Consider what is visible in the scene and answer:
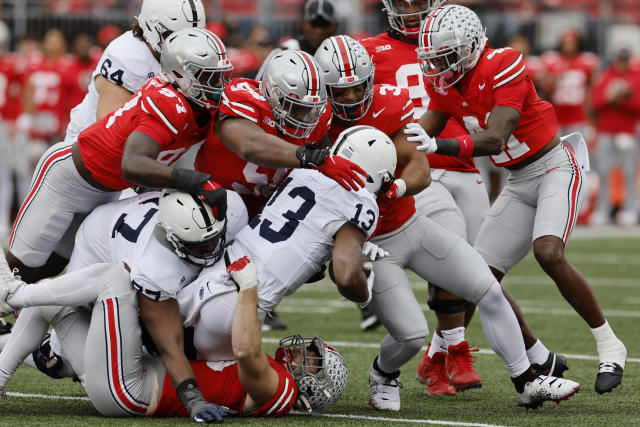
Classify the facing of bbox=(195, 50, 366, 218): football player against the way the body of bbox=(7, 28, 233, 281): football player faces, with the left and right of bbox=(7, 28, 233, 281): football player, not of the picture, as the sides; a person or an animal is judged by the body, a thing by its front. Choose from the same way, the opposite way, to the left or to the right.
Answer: the same way

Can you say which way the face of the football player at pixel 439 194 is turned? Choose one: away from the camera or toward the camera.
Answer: toward the camera

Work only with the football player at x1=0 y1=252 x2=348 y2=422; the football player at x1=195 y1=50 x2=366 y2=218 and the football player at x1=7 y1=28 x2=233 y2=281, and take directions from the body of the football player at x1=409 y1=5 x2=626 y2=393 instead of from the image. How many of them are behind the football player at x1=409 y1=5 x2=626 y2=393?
0

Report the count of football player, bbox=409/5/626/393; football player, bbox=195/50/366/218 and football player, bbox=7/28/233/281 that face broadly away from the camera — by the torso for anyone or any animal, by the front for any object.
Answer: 0

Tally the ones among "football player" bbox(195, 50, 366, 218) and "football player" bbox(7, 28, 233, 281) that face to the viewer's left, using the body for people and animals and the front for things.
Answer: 0

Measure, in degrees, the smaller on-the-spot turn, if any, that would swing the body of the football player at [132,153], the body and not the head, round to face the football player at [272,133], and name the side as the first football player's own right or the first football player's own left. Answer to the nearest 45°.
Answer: approximately 45° to the first football player's own left

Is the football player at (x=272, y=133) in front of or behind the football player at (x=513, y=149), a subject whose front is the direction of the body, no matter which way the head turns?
in front

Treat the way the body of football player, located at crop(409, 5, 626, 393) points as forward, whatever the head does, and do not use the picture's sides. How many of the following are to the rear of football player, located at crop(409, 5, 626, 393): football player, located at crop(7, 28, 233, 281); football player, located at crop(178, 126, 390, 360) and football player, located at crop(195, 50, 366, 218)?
0

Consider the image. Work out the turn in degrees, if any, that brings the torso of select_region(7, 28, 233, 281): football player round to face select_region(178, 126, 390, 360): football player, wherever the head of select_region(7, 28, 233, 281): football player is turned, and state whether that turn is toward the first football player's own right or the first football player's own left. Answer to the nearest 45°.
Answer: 0° — they already face them

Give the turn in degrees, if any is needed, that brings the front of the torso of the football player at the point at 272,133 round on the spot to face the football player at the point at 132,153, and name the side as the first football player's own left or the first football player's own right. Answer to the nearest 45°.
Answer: approximately 135° to the first football player's own right

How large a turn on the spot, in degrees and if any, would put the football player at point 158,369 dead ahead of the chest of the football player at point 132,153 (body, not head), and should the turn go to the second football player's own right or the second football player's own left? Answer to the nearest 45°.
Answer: approximately 45° to the second football player's own right

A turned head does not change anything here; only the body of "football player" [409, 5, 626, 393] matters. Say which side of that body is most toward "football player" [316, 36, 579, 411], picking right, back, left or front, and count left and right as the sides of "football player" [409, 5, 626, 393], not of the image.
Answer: front

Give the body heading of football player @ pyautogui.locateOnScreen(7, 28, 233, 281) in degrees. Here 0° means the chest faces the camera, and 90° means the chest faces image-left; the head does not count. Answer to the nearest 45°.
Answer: approximately 315°
